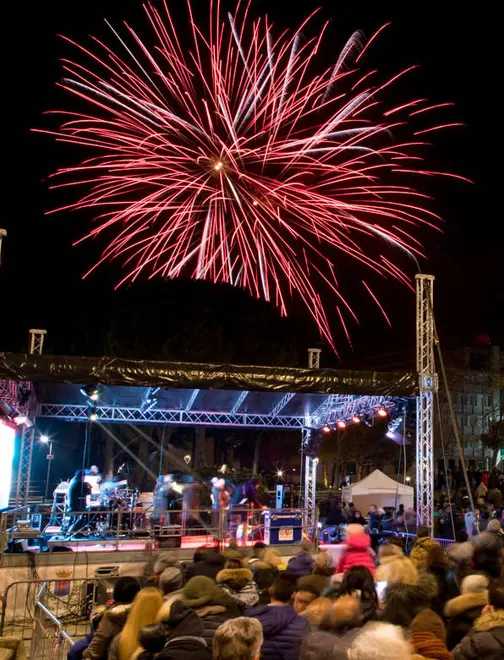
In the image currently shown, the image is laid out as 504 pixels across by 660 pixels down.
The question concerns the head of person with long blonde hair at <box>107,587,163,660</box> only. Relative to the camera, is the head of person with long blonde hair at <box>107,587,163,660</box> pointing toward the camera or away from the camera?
away from the camera

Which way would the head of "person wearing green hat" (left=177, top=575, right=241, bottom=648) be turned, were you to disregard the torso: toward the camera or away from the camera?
away from the camera

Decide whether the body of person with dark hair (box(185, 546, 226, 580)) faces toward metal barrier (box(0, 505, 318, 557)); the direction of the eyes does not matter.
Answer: yes

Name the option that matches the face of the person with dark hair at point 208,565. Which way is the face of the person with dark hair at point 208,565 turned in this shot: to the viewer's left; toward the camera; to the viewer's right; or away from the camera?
away from the camera

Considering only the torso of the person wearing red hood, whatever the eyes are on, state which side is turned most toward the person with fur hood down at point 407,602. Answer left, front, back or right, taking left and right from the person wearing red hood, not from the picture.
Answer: back

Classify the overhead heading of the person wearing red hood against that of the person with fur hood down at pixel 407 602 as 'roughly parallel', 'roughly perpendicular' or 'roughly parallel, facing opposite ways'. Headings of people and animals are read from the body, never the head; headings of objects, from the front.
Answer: roughly parallel

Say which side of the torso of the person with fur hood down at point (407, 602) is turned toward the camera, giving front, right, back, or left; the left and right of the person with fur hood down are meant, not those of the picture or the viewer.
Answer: back

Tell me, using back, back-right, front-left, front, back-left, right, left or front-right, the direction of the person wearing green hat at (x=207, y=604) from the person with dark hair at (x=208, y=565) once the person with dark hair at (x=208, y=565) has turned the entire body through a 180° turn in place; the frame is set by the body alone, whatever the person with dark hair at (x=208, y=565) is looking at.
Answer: front

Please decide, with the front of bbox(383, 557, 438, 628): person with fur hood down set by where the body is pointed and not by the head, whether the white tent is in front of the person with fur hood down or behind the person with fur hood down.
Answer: in front

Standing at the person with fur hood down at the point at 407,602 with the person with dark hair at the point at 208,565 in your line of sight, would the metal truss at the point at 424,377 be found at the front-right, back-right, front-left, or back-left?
front-right

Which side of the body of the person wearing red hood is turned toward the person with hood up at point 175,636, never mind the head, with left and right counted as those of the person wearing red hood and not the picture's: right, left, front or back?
back

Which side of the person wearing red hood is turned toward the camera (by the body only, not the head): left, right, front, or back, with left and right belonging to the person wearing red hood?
back

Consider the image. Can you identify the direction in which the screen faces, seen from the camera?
facing the viewer and to the right of the viewer

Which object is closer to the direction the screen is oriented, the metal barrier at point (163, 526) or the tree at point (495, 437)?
the metal barrier

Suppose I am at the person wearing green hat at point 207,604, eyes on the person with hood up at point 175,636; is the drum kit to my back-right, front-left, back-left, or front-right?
back-right

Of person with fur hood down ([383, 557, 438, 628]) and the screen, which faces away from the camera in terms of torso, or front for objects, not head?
the person with fur hood down

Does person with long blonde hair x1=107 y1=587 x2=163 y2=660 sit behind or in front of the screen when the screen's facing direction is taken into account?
in front

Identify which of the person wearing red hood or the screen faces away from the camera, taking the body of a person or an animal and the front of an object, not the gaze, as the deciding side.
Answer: the person wearing red hood

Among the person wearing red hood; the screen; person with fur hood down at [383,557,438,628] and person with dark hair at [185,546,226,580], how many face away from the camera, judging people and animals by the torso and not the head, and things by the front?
3

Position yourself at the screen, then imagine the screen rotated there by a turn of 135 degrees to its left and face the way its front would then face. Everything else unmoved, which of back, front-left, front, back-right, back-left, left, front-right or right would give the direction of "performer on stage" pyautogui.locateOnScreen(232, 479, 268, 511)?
right

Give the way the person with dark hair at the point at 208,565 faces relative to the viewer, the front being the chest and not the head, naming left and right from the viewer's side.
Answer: facing away from the viewer
